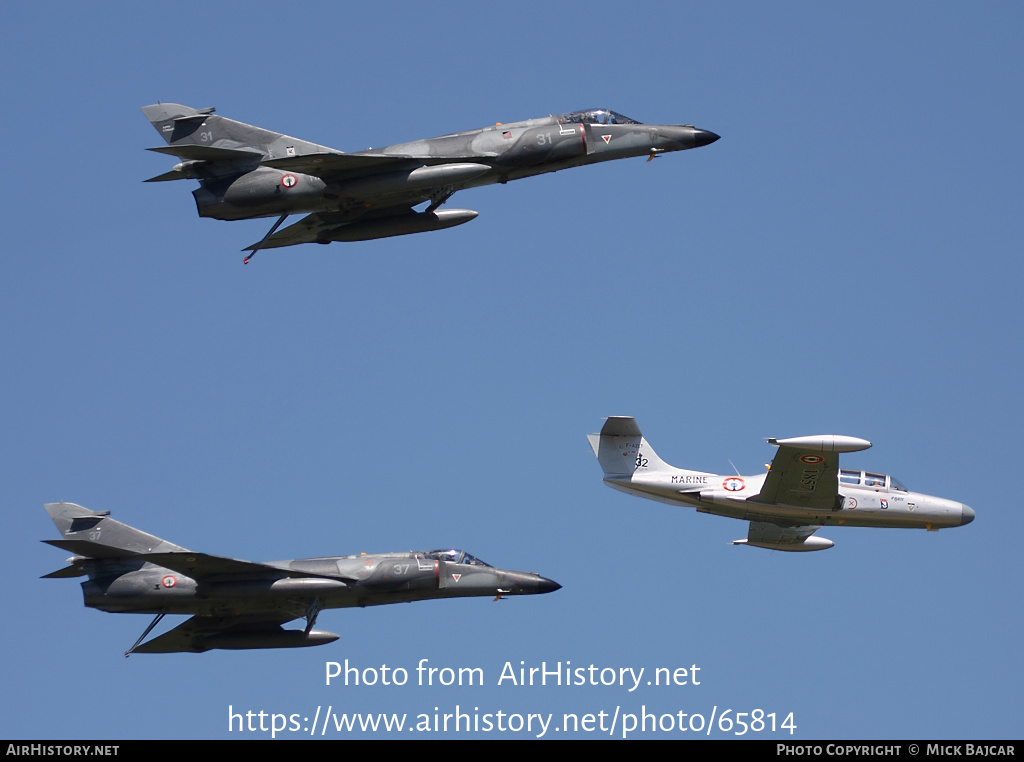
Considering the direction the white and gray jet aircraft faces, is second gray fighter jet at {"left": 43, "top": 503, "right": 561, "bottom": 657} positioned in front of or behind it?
behind

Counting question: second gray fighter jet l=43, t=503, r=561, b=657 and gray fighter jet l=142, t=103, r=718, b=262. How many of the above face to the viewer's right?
2

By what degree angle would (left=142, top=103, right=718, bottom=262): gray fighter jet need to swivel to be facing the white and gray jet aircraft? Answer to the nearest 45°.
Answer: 0° — it already faces it

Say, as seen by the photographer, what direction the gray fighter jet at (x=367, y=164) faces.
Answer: facing to the right of the viewer

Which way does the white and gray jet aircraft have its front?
to the viewer's right

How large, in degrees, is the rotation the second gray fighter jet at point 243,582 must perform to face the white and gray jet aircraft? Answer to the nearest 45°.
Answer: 0° — it already faces it

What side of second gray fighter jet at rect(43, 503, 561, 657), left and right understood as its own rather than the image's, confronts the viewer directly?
right

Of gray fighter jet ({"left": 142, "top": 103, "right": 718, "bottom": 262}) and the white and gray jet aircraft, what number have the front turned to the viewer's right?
2

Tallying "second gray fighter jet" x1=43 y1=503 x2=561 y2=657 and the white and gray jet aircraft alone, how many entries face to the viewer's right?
2

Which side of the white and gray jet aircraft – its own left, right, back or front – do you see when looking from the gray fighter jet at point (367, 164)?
back
